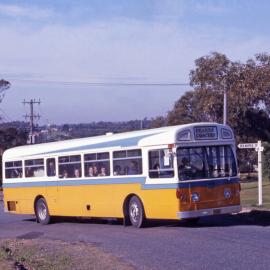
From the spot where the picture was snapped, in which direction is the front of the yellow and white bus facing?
facing the viewer and to the right of the viewer
